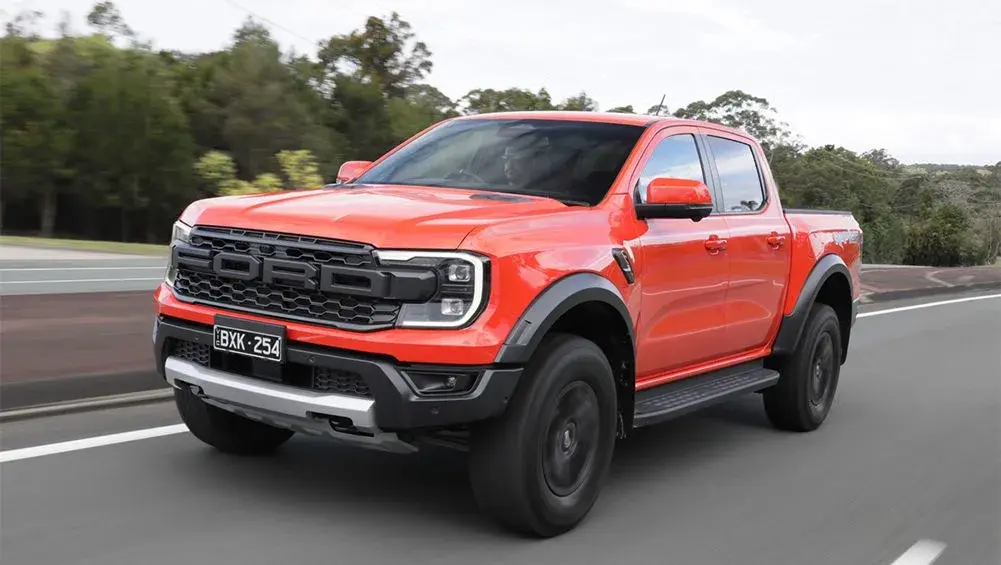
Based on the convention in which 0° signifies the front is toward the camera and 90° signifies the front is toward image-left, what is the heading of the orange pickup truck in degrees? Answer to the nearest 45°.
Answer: approximately 45°

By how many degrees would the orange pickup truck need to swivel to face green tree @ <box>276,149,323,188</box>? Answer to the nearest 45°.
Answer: approximately 135° to its right

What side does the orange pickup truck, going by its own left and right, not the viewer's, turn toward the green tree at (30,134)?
right

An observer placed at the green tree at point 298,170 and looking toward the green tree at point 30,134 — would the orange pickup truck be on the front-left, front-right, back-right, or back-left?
back-left
